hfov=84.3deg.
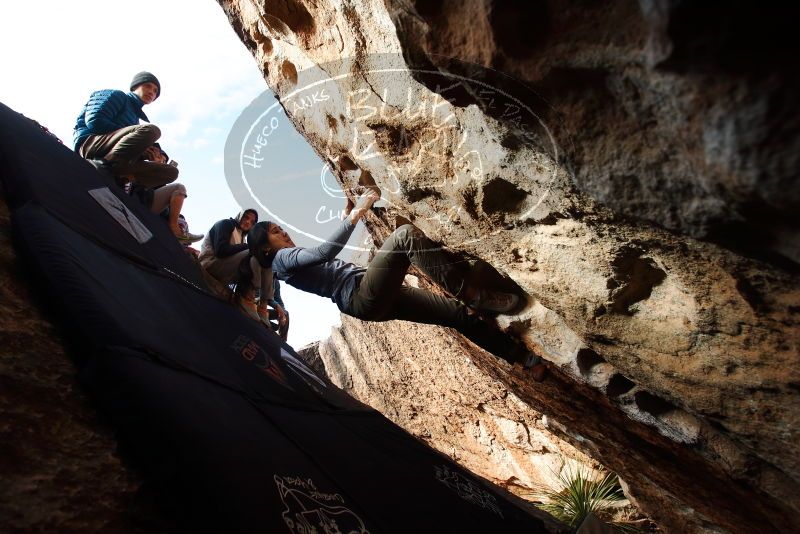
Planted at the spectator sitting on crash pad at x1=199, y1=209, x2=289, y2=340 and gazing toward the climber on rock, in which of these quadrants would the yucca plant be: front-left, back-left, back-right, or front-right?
front-left

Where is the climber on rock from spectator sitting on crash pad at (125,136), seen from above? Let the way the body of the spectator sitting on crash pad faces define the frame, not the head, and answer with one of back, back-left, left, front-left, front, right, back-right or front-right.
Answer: front-right

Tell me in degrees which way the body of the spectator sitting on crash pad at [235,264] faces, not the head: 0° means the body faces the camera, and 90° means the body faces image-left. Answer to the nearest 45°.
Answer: approximately 315°

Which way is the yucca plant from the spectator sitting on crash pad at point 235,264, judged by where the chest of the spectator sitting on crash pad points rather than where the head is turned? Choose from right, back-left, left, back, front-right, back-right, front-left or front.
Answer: front-left

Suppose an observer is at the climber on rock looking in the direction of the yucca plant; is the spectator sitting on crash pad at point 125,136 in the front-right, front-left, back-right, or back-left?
back-left

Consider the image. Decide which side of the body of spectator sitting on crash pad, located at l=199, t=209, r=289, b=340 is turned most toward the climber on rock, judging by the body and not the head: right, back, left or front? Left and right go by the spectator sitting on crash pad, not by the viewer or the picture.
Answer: front

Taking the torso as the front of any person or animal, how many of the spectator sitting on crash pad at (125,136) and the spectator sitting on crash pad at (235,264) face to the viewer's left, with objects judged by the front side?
0

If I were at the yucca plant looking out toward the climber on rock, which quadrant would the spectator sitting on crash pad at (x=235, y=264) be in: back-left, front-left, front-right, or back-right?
front-right

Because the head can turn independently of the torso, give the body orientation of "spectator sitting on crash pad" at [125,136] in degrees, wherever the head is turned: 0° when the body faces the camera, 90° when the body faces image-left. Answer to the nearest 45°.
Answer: approximately 270°

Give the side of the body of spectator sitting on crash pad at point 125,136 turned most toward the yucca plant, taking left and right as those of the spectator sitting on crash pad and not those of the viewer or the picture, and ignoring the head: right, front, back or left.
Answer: front

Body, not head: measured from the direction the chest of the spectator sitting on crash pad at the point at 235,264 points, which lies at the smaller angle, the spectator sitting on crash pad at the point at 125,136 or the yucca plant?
the yucca plant
